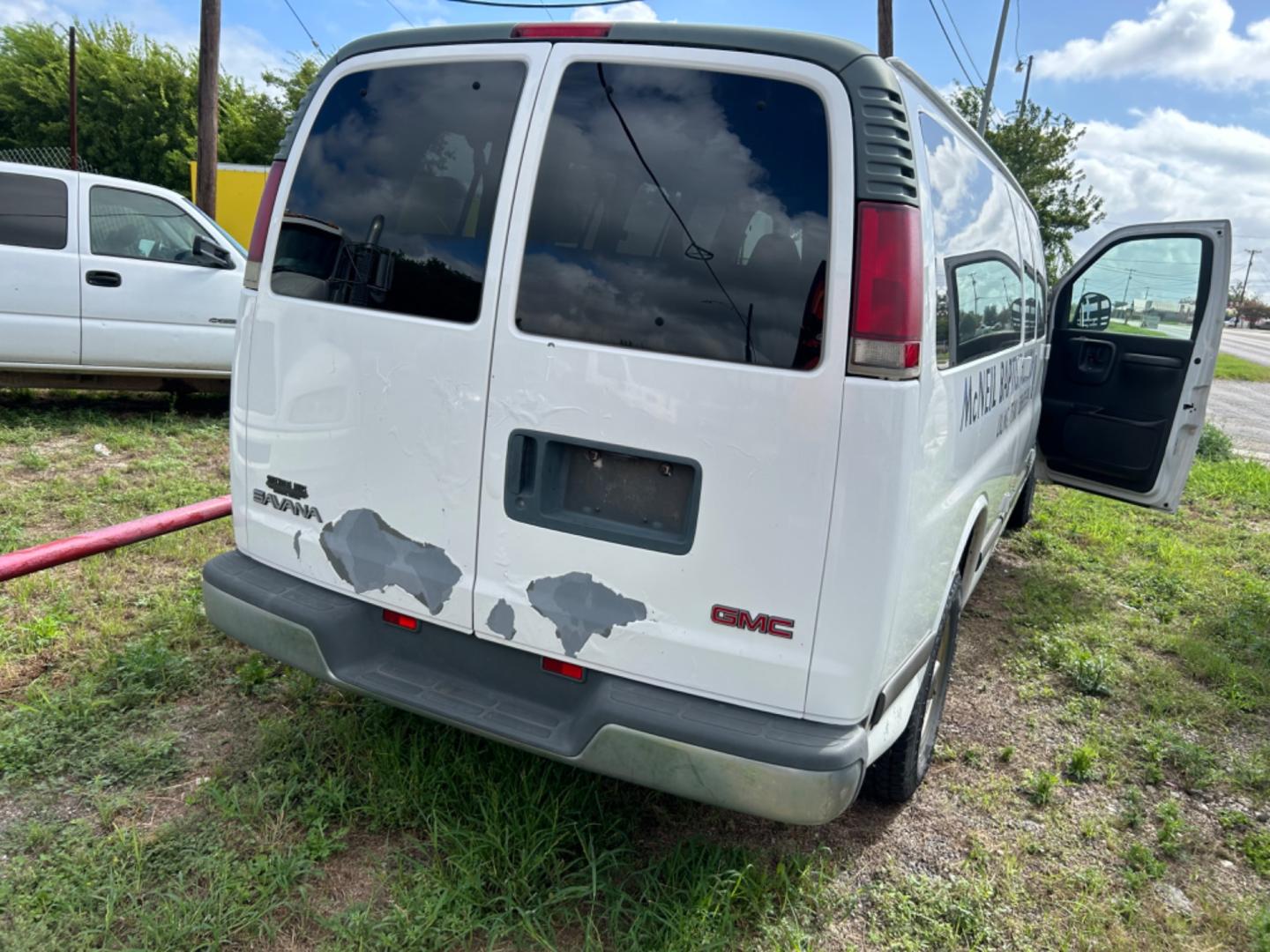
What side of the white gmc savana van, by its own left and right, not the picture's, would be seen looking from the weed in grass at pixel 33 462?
left

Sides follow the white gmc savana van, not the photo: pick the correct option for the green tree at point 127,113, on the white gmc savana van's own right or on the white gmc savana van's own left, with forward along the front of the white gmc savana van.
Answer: on the white gmc savana van's own left

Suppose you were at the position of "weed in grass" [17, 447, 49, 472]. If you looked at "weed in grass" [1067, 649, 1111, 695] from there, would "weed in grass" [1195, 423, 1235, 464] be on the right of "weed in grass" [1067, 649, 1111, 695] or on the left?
left

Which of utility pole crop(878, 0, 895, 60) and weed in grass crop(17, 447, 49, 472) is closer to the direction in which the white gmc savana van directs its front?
the utility pole

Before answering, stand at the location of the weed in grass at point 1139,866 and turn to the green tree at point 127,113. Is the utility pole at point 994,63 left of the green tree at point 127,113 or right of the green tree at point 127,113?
right

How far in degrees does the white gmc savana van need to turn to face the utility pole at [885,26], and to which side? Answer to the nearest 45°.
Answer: approximately 45° to its left

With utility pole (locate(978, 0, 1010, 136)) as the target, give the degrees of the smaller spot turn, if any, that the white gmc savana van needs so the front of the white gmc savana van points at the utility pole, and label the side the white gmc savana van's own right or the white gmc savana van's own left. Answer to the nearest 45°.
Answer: approximately 45° to the white gmc savana van's own left

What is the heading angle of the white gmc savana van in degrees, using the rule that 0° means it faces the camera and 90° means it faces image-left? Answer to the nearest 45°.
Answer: approximately 225°
